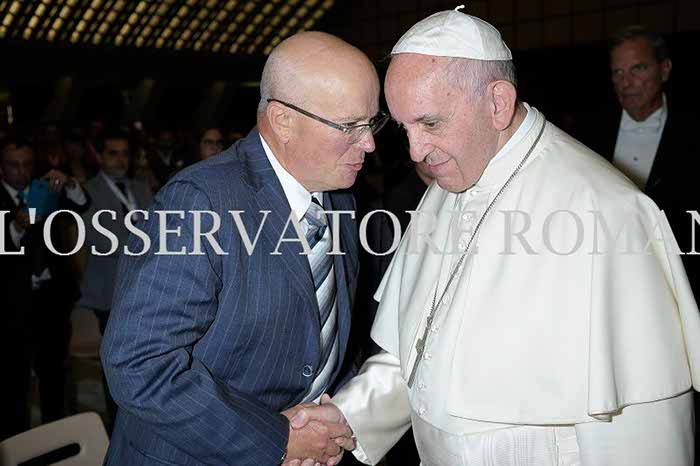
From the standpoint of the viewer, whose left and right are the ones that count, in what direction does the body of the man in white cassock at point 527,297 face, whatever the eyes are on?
facing the viewer and to the left of the viewer

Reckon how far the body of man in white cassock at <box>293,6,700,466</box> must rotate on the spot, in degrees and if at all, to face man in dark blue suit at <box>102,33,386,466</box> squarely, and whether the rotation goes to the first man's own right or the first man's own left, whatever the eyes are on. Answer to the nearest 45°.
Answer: approximately 45° to the first man's own right

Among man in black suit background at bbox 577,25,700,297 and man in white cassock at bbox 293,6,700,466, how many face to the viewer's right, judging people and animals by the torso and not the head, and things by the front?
0

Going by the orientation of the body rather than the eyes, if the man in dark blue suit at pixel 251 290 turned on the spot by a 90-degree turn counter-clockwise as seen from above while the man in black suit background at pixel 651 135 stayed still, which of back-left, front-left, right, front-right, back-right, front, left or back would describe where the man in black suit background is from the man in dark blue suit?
front

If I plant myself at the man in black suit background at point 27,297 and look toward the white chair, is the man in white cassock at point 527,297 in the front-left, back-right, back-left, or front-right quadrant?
front-left

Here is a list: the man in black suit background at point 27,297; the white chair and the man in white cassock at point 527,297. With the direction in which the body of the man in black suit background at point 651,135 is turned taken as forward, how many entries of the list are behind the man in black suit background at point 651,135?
0

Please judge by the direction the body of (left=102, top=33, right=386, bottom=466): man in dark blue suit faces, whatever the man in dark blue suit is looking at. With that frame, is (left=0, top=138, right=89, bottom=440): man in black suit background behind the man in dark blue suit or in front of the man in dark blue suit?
behind

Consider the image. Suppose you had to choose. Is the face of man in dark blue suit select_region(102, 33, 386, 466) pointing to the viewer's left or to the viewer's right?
to the viewer's right

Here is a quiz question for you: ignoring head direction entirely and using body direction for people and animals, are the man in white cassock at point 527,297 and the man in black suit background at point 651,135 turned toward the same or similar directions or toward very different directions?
same or similar directions

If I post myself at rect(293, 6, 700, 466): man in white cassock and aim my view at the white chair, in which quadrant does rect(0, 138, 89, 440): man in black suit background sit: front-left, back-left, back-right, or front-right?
front-right

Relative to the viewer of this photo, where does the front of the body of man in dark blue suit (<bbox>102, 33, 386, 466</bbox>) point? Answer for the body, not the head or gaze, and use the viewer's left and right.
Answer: facing the viewer and to the right of the viewer

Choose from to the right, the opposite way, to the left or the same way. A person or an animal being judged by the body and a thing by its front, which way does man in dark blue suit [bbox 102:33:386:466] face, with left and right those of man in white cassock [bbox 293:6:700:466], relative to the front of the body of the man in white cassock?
to the left

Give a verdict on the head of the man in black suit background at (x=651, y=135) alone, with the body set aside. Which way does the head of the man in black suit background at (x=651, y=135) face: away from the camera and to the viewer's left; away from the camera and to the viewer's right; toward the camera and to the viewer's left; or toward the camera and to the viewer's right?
toward the camera and to the viewer's left

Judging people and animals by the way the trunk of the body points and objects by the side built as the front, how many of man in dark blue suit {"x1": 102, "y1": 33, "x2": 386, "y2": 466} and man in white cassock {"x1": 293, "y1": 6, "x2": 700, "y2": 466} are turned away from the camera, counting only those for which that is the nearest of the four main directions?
0
